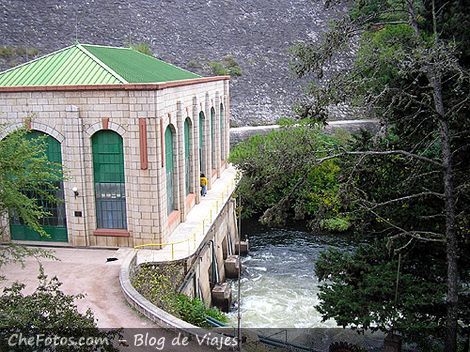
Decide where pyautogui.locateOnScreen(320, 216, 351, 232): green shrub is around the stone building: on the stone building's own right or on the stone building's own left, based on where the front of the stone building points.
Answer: on the stone building's own left

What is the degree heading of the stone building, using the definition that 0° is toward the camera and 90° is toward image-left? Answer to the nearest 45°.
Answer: approximately 0°
